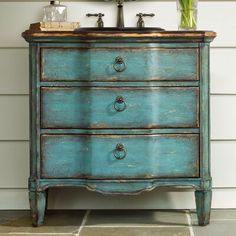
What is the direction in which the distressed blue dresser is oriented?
toward the camera
